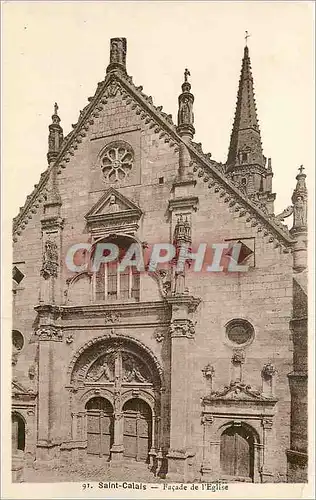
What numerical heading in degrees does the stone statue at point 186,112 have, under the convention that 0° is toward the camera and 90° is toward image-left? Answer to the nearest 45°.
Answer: approximately 0°
